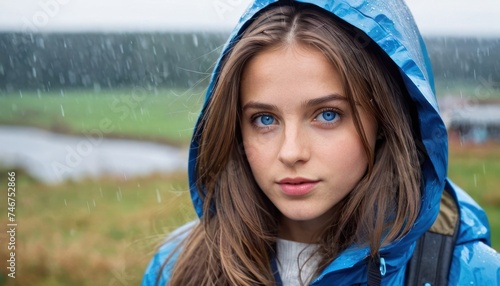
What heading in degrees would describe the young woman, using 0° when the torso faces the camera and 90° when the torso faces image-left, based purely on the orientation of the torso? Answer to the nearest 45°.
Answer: approximately 0°
